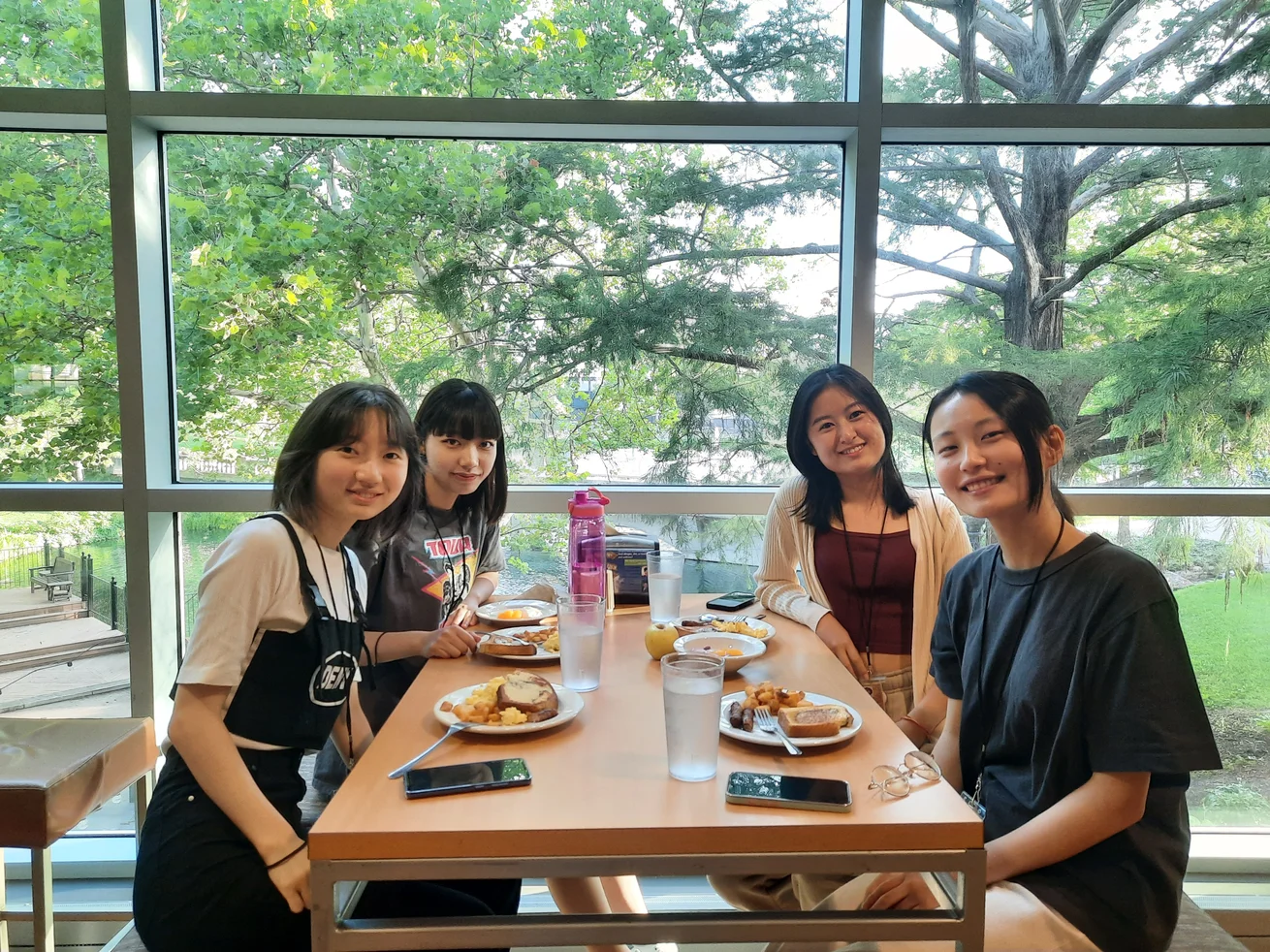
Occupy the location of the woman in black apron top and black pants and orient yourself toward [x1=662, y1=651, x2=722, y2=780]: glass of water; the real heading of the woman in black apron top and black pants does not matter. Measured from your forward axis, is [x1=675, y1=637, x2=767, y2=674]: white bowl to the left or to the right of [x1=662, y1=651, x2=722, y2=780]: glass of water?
left

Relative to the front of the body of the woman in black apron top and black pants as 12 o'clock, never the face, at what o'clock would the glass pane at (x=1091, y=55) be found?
The glass pane is roughly at 10 o'clock from the woman in black apron top and black pants.

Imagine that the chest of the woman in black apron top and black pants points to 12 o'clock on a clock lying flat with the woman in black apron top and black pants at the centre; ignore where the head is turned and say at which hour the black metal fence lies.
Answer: The black metal fence is roughly at 7 o'clock from the woman in black apron top and black pants.

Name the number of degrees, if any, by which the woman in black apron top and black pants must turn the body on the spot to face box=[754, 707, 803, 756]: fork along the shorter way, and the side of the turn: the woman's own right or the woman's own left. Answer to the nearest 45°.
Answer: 0° — they already face it

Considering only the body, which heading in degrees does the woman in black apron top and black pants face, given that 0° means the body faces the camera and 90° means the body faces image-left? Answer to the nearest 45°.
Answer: approximately 315°

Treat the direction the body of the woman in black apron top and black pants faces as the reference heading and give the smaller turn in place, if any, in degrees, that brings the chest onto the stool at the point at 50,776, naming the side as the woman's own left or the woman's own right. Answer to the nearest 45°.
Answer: approximately 180°

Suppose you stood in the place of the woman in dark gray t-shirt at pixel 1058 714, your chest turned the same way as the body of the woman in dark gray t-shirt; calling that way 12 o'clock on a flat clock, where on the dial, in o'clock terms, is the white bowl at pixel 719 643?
The white bowl is roughly at 2 o'clock from the woman in dark gray t-shirt.

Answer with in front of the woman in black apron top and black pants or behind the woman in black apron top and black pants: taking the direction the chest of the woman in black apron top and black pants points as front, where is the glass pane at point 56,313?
behind

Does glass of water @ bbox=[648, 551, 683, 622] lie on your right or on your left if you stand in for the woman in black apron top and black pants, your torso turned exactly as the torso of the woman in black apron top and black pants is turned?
on your left
